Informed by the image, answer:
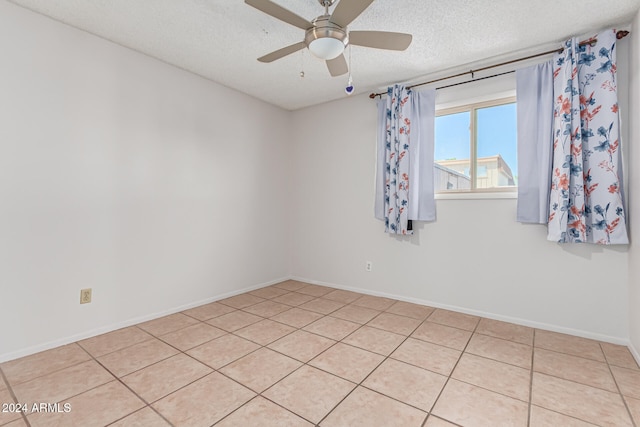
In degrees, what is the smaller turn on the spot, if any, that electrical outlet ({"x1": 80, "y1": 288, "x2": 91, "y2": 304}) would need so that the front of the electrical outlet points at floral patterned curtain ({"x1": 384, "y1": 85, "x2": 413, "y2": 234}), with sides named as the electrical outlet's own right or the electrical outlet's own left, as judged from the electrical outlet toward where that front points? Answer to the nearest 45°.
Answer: approximately 90° to the electrical outlet's own left

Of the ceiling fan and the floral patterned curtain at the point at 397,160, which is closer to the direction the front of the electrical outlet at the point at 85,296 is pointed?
the ceiling fan

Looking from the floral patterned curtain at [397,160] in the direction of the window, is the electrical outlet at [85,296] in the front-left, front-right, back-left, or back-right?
back-right

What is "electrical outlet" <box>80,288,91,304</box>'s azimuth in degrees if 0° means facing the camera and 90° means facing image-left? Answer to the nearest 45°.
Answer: approximately 0°

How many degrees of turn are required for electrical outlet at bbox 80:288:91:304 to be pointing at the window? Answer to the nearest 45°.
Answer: approximately 45° to its left

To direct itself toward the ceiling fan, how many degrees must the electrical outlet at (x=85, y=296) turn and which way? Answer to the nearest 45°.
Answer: approximately 45° to its left

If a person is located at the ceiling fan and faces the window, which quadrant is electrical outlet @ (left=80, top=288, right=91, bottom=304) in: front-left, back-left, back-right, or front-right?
back-left

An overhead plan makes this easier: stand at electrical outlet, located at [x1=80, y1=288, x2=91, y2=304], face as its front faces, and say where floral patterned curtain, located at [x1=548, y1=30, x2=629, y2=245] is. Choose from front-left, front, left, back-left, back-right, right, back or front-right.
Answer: front-left
